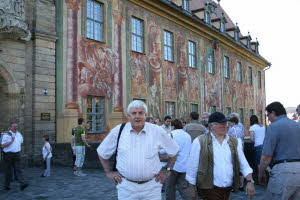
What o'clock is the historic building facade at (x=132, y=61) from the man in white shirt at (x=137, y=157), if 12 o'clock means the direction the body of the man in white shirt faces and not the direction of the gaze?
The historic building facade is roughly at 6 o'clock from the man in white shirt.

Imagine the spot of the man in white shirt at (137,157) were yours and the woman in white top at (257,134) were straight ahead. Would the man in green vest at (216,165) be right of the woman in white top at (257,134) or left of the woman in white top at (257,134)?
right

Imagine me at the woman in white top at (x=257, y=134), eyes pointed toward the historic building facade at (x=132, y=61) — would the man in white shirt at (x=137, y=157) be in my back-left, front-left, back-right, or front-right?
back-left

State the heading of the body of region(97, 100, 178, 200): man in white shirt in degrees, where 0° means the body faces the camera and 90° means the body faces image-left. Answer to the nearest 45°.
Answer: approximately 0°

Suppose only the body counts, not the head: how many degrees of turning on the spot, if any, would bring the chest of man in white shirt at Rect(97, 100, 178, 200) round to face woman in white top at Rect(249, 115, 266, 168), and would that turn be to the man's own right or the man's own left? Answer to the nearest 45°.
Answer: approximately 135° to the man's own left

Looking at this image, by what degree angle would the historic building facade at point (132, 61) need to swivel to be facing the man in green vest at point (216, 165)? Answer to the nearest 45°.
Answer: approximately 45° to its right

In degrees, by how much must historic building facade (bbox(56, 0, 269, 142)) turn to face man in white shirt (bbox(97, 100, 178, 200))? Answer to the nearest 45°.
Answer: approximately 45° to its right

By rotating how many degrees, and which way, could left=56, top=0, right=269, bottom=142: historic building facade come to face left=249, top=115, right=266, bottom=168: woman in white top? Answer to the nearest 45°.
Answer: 0° — it already faces them

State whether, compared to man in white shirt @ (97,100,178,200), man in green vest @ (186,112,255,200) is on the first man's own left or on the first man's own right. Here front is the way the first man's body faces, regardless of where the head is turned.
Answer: on the first man's own left
